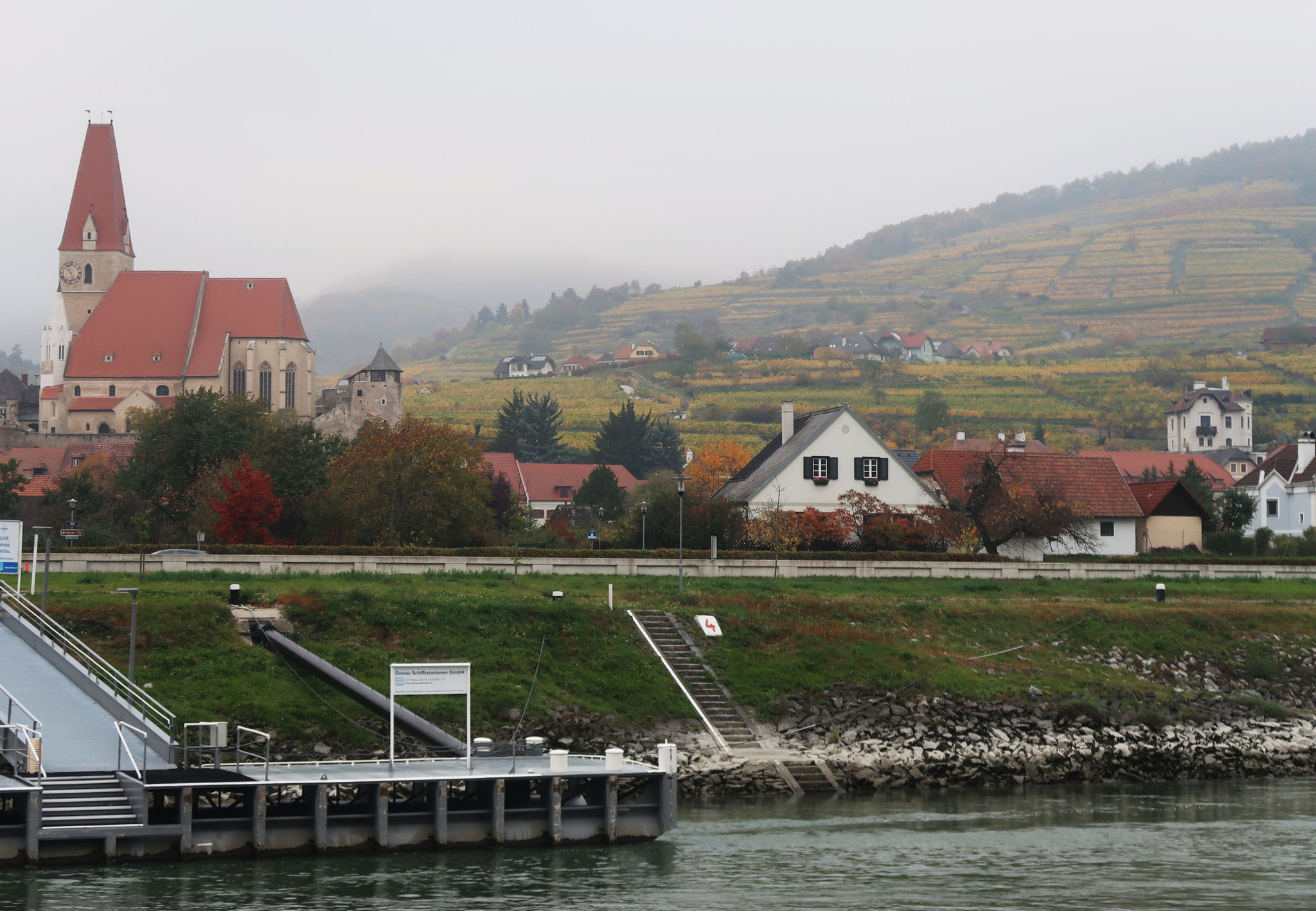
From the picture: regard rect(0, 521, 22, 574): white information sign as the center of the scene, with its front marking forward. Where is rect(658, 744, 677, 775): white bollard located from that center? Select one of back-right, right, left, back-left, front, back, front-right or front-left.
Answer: front-left

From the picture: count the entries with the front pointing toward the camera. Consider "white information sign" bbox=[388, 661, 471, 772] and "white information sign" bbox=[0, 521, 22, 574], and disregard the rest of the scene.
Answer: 2

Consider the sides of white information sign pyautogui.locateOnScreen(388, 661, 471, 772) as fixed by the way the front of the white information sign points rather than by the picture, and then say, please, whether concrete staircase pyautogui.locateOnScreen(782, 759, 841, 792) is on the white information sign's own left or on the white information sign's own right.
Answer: on the white information sign's own left

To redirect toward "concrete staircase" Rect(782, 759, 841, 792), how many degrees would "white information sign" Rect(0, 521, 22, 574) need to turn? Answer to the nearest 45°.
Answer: approximately 90° to its left

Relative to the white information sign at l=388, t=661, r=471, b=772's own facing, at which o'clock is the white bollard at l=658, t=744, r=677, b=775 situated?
The white bollard is roughly at 9 o'clock from the white information sign.

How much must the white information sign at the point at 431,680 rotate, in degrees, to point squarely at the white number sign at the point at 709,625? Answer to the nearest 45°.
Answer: approximately 135° to its left

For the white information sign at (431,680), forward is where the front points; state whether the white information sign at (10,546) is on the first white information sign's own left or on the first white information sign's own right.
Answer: on the first white information sign's own right

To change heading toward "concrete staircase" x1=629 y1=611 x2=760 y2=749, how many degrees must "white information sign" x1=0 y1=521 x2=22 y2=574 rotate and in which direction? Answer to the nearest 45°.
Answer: approximately 90° to its left

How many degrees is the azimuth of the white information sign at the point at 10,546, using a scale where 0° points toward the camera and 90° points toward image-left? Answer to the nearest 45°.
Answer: approximately 0°

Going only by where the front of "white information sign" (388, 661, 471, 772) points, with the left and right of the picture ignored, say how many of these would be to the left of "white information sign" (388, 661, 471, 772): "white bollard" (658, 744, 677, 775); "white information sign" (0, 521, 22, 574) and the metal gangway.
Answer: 1

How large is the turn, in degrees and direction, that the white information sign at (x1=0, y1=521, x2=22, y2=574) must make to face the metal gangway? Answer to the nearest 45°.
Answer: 0° — it already faces it
